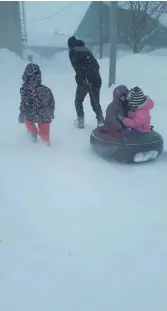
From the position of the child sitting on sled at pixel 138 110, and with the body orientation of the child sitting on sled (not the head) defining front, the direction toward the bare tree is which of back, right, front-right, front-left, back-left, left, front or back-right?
right

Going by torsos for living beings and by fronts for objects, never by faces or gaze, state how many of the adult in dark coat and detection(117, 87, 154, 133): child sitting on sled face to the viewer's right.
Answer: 0

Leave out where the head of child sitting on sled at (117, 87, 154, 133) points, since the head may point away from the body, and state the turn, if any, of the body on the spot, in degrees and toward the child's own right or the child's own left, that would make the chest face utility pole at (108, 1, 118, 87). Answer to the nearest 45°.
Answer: approximately 90° to the child's own right

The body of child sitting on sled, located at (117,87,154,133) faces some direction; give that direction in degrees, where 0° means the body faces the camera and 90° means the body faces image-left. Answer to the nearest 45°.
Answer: approximately 90°

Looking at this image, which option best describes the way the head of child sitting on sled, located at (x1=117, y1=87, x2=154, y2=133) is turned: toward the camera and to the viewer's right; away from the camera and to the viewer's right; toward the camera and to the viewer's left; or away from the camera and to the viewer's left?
away from the camera and to the viewer's left

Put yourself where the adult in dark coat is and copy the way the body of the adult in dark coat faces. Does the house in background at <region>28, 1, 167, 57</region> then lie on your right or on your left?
on your right

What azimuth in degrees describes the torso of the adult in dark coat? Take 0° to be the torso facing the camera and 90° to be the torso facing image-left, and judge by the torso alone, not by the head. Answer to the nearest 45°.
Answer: approximately 135°

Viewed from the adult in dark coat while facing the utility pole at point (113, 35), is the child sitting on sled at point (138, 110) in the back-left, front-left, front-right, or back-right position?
back-right

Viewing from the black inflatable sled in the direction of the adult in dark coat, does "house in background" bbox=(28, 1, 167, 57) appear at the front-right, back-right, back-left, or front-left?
front-right
